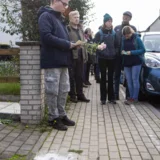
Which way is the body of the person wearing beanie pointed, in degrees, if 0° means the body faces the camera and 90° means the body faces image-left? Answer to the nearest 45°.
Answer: approximately 0°

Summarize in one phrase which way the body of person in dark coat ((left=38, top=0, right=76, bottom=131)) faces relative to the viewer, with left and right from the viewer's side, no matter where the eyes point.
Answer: facing to the right of the viewer

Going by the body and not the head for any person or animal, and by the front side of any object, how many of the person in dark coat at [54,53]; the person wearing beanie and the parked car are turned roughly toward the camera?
2

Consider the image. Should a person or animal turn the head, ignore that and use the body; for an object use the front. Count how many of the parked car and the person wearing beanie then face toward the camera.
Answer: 2

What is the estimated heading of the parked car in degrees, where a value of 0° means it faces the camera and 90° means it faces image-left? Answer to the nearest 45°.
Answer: approximately 0°
